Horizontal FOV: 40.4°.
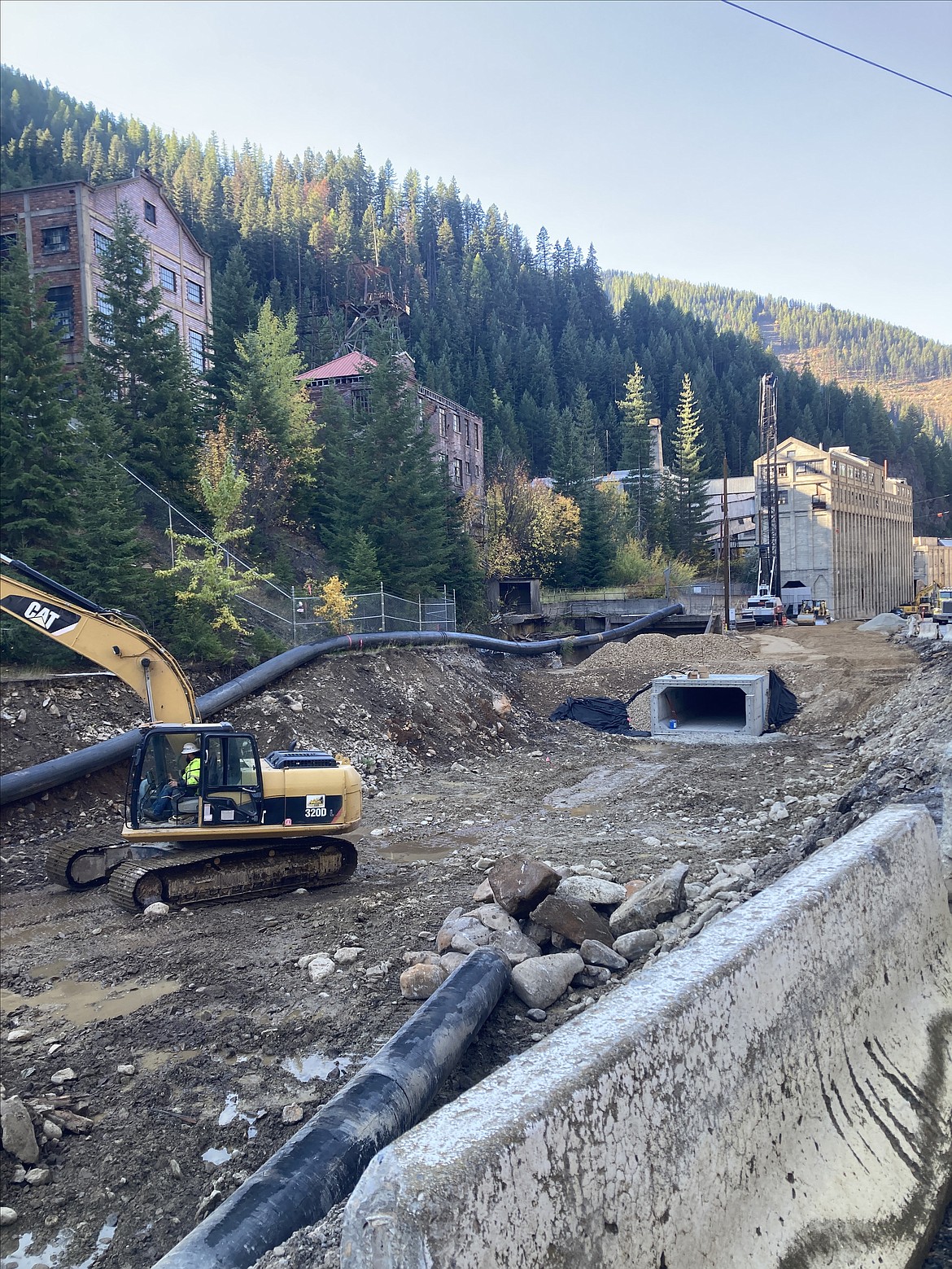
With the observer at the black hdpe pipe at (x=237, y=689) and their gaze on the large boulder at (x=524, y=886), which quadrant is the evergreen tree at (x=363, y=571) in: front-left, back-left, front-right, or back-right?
back-left

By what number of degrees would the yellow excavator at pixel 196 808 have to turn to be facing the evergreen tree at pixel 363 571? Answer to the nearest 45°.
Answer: approximately 90° to its right

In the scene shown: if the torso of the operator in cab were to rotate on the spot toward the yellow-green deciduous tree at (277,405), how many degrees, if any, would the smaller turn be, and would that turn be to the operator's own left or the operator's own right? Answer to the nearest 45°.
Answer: approximately 90° to the operator's own right

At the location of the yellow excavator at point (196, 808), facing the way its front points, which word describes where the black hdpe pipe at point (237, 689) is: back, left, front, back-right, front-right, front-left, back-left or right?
right

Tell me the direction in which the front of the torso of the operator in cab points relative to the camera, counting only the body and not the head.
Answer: to the viewer's left

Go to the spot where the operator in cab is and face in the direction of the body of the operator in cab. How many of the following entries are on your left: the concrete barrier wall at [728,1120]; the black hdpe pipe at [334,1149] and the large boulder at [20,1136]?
3

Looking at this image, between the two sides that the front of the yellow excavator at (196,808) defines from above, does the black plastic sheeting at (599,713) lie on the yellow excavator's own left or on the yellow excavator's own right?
on the yellow excavator's own right

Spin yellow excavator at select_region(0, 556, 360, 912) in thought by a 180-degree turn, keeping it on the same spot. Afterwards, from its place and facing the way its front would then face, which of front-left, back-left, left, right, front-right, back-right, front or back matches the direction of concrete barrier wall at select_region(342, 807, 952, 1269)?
right

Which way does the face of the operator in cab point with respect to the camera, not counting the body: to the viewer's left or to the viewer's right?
to the viewer's left

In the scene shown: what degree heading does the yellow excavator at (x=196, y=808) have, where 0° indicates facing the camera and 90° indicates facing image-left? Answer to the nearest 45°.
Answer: approximately 90°

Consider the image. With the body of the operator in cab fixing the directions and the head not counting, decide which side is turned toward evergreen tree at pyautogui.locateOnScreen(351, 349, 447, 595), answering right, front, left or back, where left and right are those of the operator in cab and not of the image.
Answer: right

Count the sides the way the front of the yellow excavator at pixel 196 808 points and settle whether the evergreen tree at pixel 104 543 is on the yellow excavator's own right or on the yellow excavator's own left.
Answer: on the yellow excavator's own right
